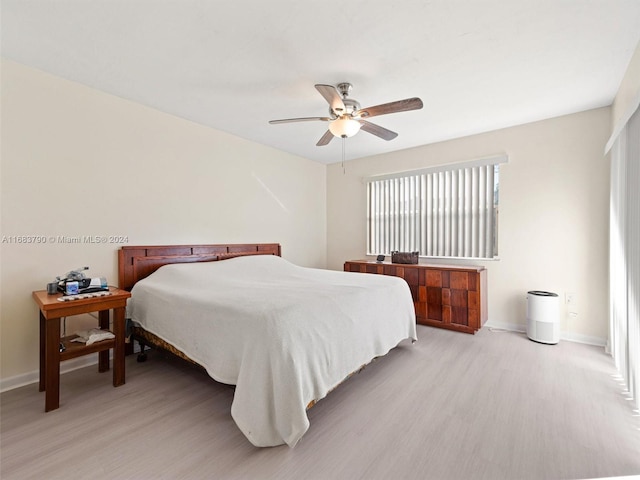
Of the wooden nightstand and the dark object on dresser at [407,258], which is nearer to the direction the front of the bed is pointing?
the dark object on dresser

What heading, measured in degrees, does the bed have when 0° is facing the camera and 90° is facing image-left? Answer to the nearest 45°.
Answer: approximately 315°

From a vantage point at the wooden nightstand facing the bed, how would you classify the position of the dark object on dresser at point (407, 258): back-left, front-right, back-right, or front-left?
front-left

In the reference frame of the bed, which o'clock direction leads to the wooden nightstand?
The wooden nightstand is roughly at 5 o'clock from the bed.

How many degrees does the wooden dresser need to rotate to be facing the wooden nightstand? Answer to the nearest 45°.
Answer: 0° — it already faces it

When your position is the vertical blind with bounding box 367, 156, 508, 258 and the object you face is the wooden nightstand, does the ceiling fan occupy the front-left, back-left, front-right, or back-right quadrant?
front-left

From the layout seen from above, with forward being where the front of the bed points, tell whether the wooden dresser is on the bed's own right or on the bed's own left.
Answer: on the bed's own left

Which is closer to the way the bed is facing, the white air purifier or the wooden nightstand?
the white air purifier

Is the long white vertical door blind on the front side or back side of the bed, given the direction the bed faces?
on the front side

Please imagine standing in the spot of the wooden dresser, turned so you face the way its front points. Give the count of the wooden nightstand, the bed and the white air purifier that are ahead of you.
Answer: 2

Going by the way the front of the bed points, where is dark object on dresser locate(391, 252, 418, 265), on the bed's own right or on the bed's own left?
on the bed's own left

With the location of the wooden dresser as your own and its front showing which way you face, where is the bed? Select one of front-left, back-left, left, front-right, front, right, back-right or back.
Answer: front

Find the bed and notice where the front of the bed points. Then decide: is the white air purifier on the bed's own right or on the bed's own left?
on the bed's own left

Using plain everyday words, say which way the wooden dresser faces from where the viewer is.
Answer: facing the viewer and to the left of the viewer

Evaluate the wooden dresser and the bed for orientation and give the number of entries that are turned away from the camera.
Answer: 0
